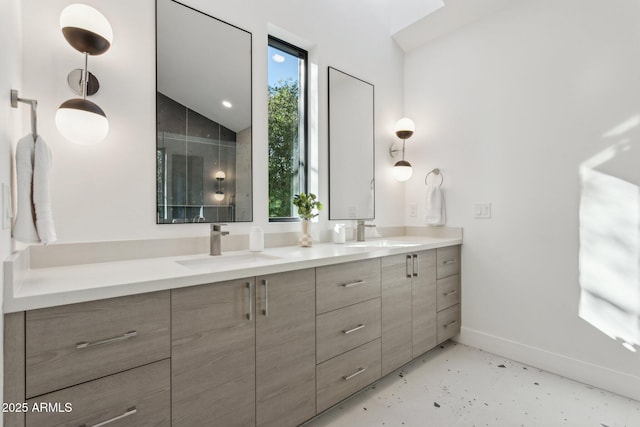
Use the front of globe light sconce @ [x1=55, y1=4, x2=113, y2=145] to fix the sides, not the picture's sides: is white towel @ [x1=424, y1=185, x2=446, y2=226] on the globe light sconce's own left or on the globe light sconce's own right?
on the globe light sconce's own left

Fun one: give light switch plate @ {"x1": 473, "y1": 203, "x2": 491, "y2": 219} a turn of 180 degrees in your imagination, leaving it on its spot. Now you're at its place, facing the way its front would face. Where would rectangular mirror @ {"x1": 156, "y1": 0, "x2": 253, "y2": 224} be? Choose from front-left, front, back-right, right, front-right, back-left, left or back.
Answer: back-left

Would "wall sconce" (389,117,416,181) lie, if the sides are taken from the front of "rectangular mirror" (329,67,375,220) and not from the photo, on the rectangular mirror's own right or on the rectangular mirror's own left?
on the rectangular mirror's own left

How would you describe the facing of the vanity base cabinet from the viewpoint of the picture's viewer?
facing the viewer and to the right of the viewer

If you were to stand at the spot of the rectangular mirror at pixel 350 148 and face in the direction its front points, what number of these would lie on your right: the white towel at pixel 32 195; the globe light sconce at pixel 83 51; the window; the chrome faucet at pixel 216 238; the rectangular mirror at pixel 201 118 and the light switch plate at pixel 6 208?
6

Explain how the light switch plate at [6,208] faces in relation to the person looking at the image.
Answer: facing to the right of the viewer

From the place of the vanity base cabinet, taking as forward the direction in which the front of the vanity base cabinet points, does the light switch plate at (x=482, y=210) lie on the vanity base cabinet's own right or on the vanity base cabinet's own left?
on the vanity base cabinet's own left

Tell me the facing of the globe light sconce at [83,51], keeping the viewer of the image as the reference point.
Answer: facing the viewer

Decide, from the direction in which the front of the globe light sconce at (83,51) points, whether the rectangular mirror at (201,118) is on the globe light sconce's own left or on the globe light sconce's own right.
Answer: on the globe light sconce's own left

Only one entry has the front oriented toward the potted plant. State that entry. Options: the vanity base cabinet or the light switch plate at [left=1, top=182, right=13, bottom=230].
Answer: the light switch plate
